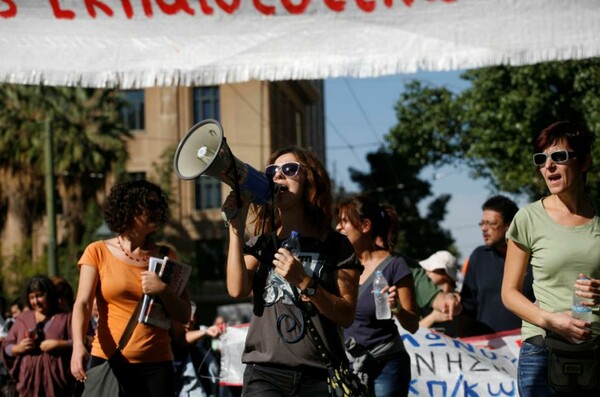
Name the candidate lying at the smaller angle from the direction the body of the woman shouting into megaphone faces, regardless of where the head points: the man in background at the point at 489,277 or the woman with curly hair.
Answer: the woman with curly hair

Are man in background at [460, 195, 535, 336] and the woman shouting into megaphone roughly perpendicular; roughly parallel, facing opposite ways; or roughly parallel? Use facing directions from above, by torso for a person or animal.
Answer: roughly parallel

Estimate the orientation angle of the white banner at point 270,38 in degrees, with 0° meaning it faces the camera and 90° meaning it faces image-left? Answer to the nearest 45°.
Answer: approximately 0°

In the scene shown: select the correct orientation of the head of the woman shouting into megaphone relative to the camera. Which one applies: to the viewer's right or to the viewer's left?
to the viewer's left

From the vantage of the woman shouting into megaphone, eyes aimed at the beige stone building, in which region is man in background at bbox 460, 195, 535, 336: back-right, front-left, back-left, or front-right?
front-right

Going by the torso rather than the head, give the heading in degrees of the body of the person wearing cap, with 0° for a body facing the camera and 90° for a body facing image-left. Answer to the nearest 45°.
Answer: approximately 45°

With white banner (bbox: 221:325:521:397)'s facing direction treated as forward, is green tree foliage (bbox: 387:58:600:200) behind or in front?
behind

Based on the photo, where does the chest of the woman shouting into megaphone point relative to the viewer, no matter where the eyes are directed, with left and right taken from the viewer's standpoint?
facing the viewer and to the left of the viewer

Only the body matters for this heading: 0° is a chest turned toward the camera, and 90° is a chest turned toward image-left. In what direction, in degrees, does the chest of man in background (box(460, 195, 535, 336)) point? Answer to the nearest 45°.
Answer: approximately 45°

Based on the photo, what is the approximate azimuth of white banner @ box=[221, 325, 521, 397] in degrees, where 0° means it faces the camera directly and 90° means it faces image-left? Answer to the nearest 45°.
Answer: approximately 0°

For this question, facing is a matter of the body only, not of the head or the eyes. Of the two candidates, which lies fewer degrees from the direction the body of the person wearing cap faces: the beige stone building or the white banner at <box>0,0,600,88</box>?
the white banner
